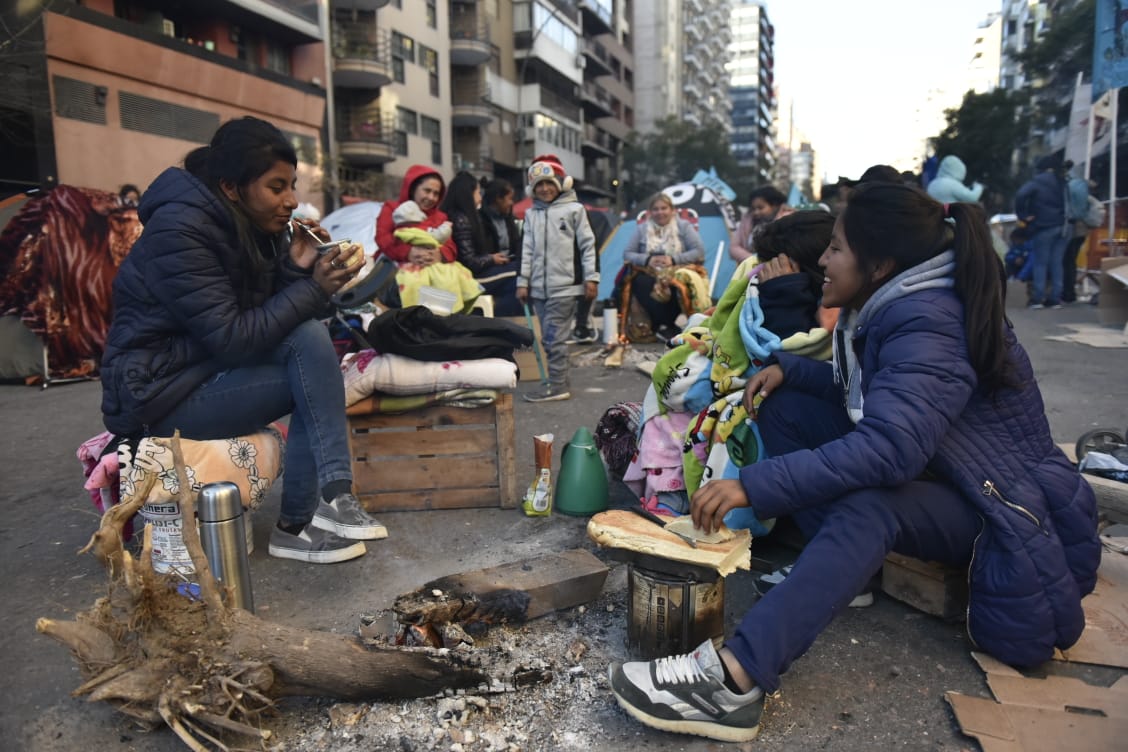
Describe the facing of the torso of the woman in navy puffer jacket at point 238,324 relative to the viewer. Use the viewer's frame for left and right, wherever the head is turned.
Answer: facing to the right of the viewer

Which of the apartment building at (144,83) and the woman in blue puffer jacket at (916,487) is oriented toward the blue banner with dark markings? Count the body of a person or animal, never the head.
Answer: the apartment building

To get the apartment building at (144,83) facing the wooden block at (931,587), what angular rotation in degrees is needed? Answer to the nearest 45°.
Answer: approximately 45° to its right

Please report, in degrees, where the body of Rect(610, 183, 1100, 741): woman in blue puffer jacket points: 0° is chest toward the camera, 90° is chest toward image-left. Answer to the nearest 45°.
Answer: approximately 90°

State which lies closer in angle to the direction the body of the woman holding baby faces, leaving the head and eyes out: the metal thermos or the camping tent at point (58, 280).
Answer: the metal thermos

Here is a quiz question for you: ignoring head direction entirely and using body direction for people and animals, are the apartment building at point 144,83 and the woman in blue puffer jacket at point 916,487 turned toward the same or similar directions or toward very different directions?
very different directions

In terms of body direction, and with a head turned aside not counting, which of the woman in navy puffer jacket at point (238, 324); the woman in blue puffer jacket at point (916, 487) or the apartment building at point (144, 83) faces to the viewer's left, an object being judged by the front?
the woman in blue puffer jacket

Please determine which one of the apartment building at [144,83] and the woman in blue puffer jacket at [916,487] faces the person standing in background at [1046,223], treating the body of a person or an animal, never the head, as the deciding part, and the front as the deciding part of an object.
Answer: the apartment building

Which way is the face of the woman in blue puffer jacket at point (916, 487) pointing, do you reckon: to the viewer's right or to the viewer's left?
to the viewer's left

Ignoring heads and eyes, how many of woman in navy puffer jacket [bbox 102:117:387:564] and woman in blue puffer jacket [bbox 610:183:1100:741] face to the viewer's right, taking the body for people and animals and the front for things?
1
